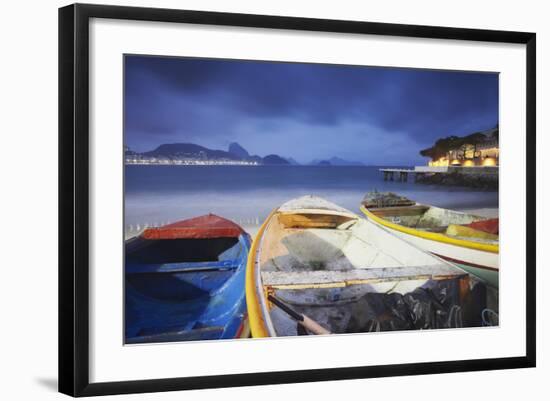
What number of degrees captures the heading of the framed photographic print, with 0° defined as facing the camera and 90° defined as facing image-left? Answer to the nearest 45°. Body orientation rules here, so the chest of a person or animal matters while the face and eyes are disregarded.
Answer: approximately 315°
